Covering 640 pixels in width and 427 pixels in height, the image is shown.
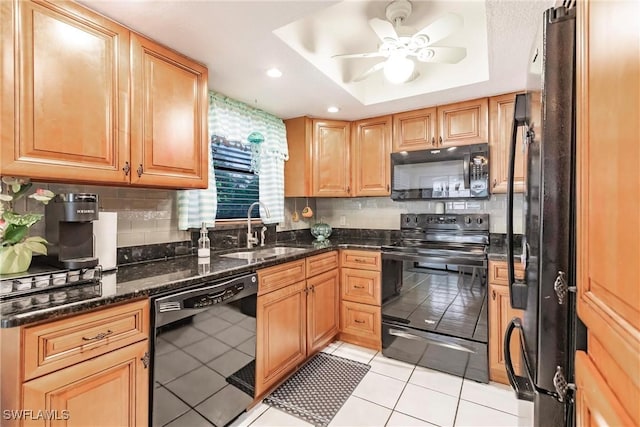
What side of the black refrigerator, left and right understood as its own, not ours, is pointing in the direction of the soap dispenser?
front

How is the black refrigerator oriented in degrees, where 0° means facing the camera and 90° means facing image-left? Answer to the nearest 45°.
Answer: approximately 90°

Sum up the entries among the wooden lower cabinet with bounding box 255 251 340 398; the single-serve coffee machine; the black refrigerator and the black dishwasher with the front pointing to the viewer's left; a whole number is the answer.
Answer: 1

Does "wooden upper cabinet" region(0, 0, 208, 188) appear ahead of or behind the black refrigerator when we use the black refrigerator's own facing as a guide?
ahead

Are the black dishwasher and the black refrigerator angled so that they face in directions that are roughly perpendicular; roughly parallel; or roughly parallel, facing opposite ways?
roughly parallel, facing opposite ways

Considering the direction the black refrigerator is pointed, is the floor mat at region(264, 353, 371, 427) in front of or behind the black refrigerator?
in front

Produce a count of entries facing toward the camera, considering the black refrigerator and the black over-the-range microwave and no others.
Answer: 1

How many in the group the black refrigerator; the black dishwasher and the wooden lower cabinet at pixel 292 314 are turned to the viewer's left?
1

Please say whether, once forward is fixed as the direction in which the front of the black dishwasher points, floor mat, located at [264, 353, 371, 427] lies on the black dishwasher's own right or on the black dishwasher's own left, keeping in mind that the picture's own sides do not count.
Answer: on the black dishwasher's own left

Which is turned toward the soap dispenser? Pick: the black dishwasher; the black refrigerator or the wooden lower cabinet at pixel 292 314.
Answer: the black refrigerator

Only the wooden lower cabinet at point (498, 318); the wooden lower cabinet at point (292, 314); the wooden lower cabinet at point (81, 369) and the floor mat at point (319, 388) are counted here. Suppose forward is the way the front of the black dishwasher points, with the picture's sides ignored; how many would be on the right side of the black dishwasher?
1

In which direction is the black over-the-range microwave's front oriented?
toward the camera

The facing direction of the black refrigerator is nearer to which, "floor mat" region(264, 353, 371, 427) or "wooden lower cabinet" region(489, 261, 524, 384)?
the floor mat

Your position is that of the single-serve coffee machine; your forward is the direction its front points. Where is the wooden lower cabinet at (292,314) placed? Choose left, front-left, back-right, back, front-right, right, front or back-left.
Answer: front-left
